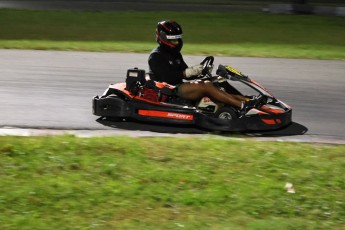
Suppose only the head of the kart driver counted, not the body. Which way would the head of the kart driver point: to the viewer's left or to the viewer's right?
to the viewer's right

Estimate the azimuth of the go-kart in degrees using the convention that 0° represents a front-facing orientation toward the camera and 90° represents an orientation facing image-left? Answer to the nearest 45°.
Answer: approximately 270°
